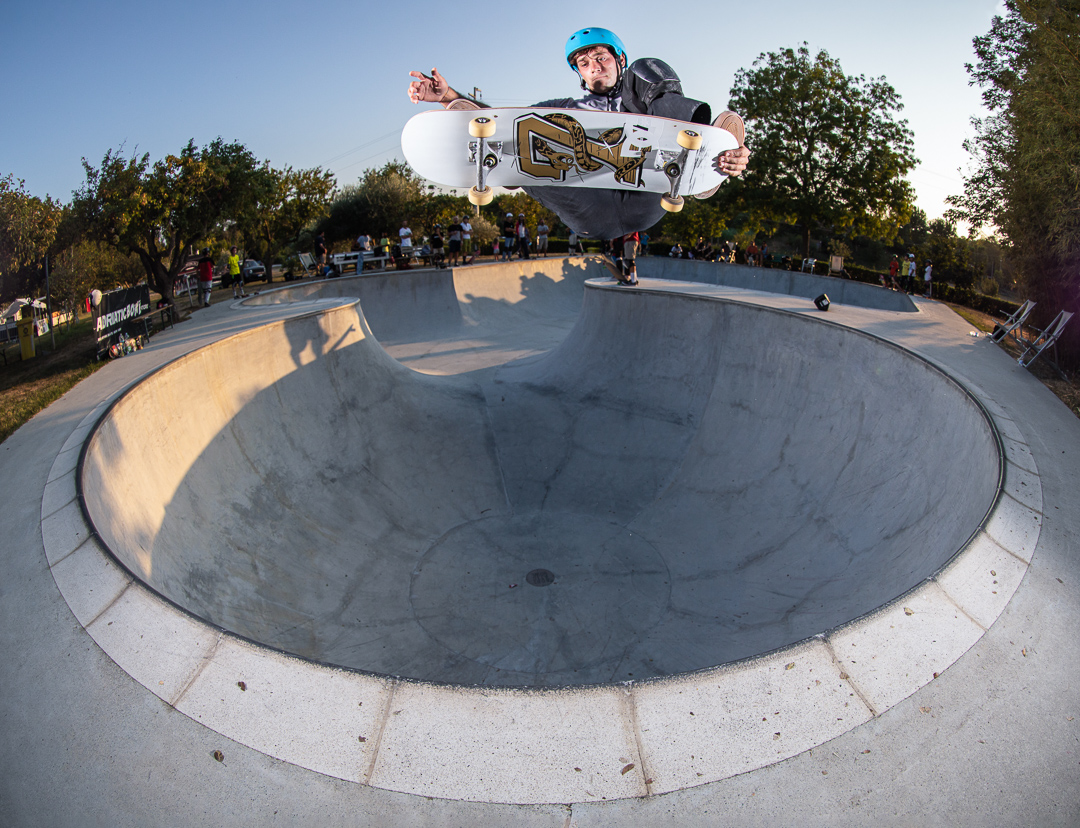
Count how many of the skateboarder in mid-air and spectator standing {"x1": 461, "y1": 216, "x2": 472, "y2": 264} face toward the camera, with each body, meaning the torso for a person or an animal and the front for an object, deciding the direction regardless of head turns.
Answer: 2

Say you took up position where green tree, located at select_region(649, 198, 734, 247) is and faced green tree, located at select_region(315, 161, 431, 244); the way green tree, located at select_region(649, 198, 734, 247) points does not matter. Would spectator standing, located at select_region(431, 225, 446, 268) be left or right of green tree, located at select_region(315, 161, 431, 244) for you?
left

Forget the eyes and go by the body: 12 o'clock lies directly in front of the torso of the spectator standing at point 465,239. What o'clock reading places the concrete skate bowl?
The concrete skate bowl is roughly at 12 o'clock from the spectator standing.

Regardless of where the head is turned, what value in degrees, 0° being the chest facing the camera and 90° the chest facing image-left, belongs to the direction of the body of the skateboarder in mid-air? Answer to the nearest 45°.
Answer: approximately 0°

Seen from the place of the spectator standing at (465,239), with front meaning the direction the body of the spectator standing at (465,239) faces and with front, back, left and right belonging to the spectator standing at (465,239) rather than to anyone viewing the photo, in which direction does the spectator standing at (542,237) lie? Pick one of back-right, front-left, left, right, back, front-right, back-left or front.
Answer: back-left

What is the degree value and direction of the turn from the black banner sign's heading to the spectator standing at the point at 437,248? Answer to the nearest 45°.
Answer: approximately 90° to its left

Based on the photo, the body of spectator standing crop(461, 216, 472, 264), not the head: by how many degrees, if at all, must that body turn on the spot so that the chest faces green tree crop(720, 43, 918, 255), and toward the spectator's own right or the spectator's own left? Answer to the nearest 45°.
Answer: approximately 90° to the spectator's own left

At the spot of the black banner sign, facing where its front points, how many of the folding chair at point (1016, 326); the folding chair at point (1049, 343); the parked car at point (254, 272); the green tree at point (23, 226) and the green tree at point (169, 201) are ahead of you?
2

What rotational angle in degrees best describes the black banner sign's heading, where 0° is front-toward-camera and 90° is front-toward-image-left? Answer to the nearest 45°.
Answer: approximately 315°
